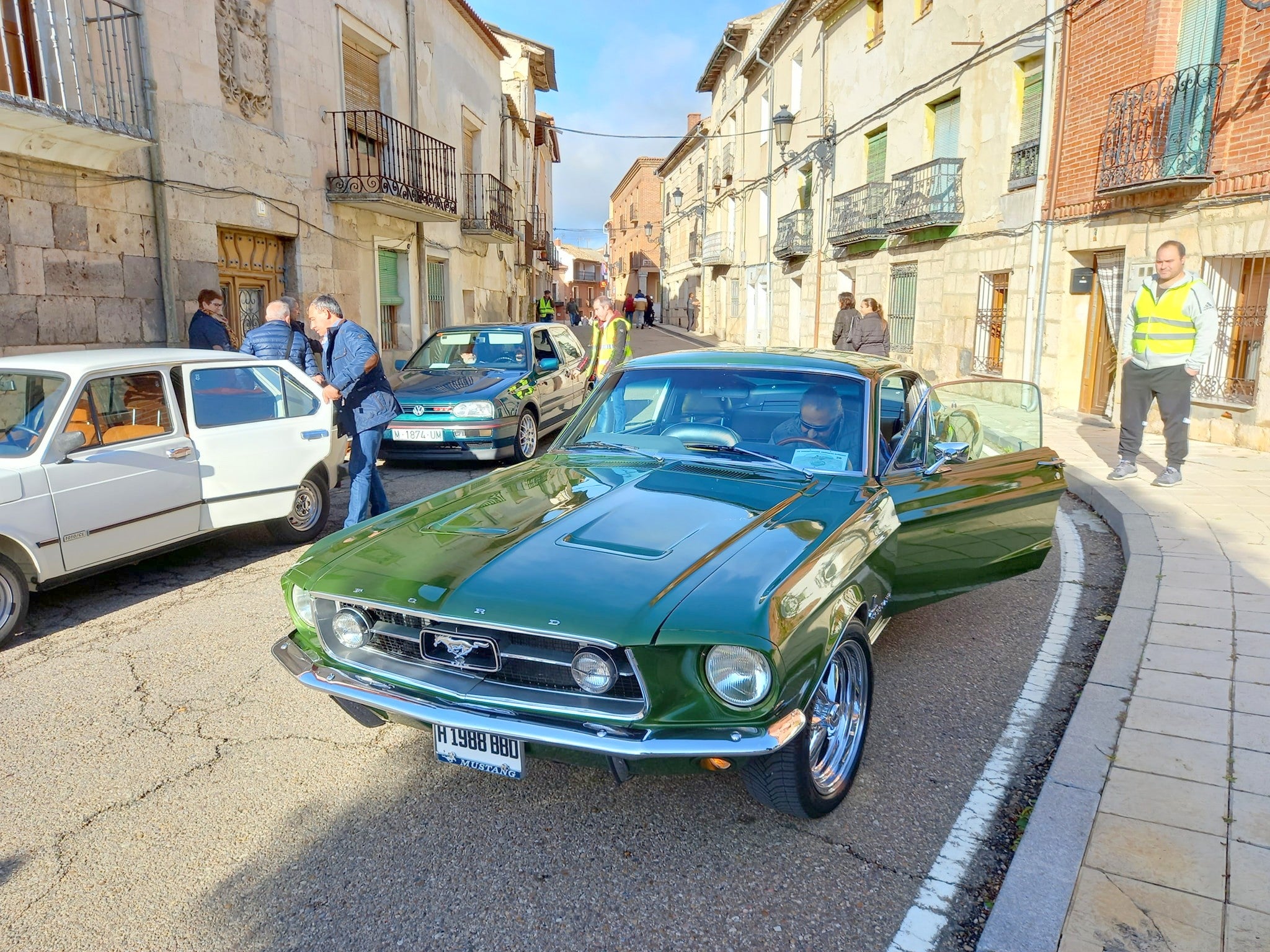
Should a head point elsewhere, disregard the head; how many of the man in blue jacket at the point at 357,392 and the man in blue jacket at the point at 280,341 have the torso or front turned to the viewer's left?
1

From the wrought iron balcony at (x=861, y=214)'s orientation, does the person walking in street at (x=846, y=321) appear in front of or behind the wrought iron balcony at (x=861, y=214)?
in front

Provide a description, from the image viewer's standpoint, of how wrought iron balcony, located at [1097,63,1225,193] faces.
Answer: facing the viewer and to the left of the viewer

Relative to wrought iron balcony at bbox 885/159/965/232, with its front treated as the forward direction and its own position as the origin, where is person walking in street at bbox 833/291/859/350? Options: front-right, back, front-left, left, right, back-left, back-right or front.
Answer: front-left

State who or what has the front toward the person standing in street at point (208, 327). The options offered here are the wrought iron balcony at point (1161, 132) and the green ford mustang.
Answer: the wrought iron balcony

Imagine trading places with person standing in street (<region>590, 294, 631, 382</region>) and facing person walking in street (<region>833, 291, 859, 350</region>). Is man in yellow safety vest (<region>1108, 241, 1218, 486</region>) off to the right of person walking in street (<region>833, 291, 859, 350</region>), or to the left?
right

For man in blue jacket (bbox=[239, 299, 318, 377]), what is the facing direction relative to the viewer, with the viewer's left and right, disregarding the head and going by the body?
facing away from the viewer

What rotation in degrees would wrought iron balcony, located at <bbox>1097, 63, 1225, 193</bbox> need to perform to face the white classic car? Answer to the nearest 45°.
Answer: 0° — it already faces it

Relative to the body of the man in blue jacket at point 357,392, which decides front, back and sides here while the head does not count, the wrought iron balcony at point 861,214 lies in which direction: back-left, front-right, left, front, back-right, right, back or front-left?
back-right

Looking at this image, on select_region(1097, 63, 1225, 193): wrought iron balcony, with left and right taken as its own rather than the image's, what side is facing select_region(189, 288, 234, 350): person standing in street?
front

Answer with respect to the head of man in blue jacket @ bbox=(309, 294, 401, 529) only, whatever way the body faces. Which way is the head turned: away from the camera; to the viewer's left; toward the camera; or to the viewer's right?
to the viewer's left

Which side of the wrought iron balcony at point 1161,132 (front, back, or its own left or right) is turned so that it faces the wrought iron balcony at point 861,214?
right

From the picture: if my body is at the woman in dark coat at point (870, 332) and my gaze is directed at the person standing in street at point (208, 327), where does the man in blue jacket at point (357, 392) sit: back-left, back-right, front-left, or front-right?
front-left

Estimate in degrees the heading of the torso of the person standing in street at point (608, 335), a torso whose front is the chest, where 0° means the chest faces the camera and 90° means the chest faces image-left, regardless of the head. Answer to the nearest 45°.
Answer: approximately 45°

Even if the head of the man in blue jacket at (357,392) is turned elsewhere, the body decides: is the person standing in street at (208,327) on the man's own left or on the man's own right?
on the man's own right
